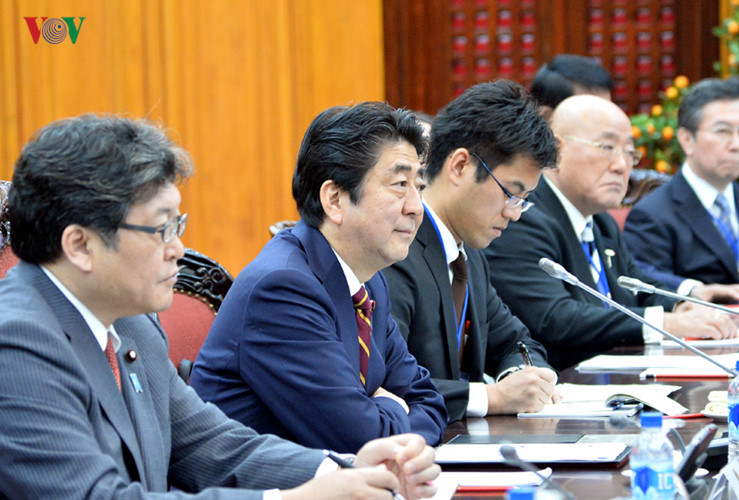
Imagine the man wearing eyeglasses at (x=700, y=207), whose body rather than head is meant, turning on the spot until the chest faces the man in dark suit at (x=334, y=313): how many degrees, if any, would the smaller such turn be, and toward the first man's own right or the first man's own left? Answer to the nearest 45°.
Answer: approximately 45° to the first man's own right

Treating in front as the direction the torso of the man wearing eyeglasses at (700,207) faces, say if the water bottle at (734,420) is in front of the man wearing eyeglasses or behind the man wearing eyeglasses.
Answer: in front

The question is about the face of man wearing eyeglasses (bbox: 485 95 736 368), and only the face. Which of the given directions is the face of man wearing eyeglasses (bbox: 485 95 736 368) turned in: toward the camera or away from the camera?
toward the camera

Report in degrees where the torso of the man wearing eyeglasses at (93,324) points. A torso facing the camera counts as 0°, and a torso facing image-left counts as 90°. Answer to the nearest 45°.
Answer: approximately 270°

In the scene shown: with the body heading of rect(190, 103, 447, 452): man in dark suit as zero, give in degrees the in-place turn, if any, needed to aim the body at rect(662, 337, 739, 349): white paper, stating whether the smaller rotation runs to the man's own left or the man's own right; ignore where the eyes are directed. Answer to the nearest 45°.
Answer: approximately 90° to the man's own left

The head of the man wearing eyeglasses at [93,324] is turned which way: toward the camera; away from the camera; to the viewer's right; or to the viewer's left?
to the viewer's right

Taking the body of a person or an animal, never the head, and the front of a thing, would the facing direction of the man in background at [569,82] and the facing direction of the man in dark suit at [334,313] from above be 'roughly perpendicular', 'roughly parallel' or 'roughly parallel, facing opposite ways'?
roughly parallel

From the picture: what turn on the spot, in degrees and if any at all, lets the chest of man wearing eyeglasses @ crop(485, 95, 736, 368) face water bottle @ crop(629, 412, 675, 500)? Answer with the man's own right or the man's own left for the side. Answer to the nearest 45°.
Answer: approximately 45° to the man's own right

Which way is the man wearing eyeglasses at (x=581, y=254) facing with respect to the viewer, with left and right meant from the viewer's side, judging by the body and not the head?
facing the viewer and to the right of the viewer

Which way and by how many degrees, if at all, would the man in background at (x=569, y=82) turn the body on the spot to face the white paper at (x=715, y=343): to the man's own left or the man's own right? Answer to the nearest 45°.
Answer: approximately 45° to the man's own right
